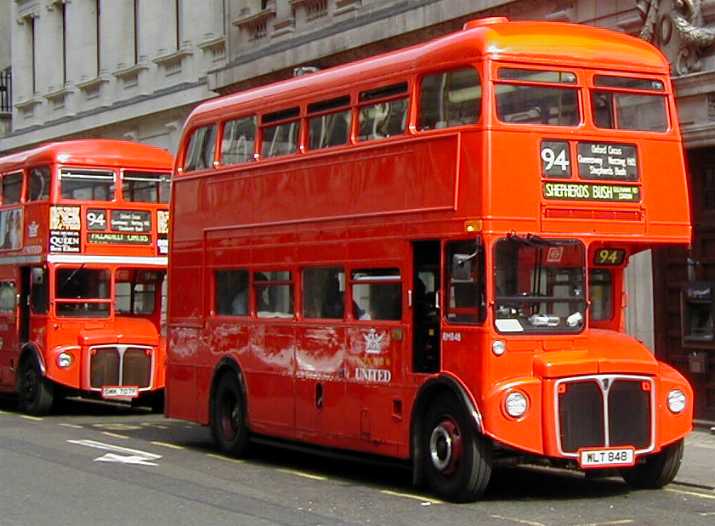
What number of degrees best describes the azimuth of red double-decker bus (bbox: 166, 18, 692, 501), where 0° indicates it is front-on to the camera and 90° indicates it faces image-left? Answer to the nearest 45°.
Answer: approximately 315°

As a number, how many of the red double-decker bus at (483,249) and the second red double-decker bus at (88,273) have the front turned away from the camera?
0

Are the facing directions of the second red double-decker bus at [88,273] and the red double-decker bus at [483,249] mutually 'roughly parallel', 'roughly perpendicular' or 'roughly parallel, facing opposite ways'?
roughly parallel

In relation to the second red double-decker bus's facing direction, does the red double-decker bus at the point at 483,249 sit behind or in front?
in front

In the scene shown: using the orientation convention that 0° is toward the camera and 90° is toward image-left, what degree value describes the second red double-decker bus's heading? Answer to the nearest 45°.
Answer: approximately 315°

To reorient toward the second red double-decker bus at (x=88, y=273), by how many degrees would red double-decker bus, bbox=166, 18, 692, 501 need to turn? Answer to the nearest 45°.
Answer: approximately 180°
